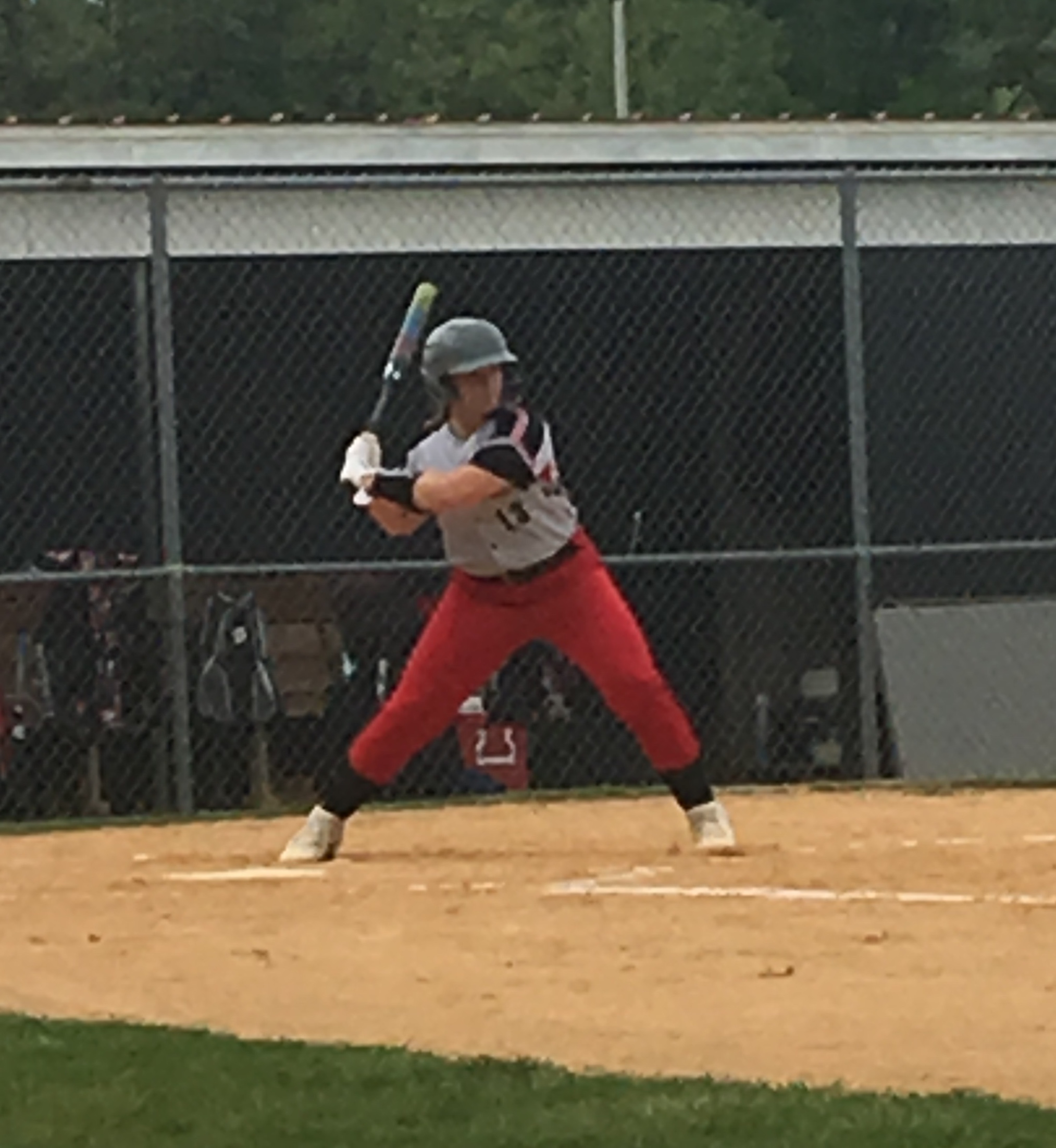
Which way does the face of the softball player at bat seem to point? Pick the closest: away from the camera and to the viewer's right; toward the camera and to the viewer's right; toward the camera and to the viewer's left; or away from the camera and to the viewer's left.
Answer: toward the camera and to the viewer's right

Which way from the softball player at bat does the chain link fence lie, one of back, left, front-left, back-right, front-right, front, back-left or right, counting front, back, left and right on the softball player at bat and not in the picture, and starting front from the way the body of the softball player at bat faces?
back

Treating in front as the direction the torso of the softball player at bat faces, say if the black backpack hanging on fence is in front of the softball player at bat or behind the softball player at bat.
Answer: behind

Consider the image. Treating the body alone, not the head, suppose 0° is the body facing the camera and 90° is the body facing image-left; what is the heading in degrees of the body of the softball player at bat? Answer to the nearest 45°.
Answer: approximately 0°

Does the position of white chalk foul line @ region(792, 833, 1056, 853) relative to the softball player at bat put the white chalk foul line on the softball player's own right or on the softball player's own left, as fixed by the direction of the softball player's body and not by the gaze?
on the softball player's own left

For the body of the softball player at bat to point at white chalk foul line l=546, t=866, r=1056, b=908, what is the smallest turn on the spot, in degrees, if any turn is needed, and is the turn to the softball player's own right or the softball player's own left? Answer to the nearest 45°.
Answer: approximately 45° to the softball player's own left

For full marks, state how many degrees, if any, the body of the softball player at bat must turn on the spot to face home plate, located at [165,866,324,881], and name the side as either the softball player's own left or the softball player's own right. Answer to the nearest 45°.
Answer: approximately 90° to the softball player's own right

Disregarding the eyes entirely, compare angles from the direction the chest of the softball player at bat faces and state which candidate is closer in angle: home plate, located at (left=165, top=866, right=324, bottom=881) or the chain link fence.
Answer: the home plate
